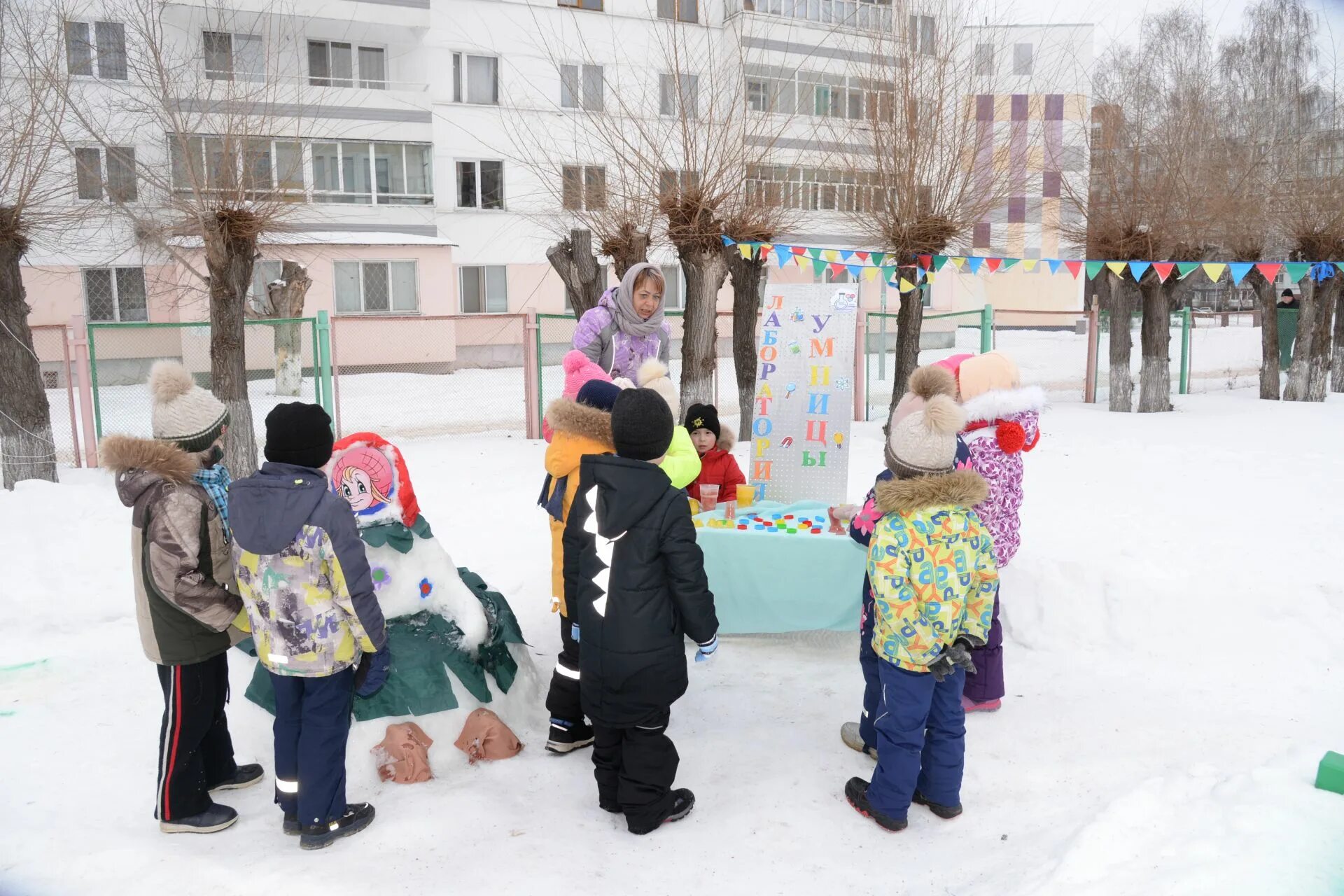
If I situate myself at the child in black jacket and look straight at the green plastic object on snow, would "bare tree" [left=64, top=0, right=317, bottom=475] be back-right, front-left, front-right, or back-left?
back-left

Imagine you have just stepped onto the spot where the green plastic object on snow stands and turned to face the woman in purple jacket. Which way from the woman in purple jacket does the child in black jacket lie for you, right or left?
left

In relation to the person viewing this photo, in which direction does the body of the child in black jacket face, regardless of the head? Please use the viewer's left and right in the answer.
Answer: facing away from the viewer and to the right of the viewer

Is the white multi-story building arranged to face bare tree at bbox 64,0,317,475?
yes

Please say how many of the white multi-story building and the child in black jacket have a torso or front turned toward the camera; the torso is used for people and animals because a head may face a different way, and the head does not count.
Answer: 1

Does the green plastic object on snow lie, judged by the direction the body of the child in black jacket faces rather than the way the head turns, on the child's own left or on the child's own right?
on the child's own right

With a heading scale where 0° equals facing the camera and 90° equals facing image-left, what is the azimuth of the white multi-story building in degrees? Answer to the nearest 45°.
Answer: approximately 0°

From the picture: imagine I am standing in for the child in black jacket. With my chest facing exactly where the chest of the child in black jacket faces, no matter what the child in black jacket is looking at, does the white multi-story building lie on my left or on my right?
on my left

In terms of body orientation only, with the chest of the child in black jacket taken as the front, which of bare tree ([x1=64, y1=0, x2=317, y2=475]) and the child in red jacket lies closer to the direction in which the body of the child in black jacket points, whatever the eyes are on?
the child in red jacket

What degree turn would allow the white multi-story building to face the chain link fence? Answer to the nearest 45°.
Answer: approximately 45° to its right
